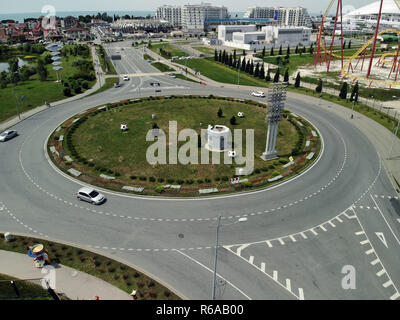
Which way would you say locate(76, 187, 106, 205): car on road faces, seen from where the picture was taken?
facing the viewer and to the right of the viewer

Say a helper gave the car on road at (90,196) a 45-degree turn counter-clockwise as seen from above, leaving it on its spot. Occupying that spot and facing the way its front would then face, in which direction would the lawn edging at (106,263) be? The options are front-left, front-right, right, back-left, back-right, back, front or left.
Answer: right

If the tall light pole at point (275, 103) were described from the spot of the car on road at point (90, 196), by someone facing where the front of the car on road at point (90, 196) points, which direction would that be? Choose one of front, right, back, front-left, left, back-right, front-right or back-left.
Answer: front-left
